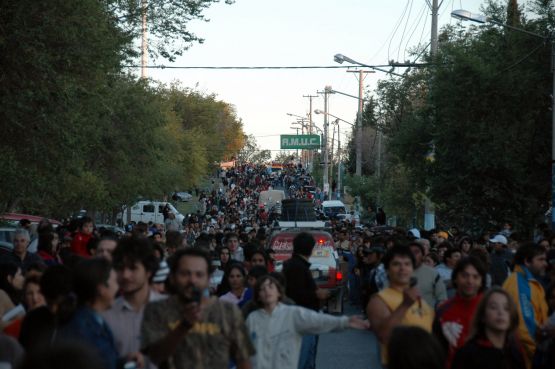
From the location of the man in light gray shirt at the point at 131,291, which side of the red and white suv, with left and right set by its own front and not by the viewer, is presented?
back

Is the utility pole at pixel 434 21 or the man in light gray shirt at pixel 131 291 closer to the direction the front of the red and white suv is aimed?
the utility pole

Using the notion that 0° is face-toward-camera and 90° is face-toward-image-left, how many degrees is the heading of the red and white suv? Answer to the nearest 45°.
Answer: approximately 180°
